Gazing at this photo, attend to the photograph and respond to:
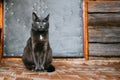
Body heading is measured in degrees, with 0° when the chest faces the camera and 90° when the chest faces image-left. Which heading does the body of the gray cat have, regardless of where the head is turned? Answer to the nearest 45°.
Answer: approximately 0°
